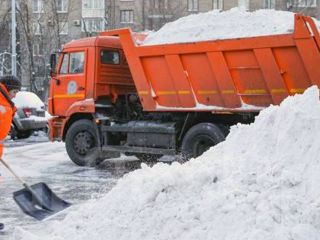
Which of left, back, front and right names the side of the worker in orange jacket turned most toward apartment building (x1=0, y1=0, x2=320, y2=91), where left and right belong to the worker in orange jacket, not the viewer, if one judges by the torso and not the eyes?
left

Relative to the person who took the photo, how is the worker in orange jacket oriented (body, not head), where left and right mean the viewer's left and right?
facing to the right of the viewer

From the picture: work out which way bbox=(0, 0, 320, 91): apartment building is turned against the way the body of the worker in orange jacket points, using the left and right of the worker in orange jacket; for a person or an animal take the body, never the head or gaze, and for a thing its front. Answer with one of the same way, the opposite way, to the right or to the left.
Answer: to the right

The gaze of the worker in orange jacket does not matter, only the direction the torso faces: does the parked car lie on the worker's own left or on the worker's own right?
on the worker's own left

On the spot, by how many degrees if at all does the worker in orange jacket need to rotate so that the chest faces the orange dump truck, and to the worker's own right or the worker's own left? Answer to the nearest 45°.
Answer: approximately 45° to the worker's own left

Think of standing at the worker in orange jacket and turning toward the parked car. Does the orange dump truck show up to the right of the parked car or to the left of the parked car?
right

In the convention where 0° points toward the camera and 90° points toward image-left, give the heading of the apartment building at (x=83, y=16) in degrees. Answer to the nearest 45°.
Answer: approximately 0°

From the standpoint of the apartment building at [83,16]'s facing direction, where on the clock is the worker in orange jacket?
The worker in orange jacket is roughly at 12 o'clock from the apartment building.

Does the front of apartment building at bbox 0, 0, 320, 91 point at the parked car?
yes
